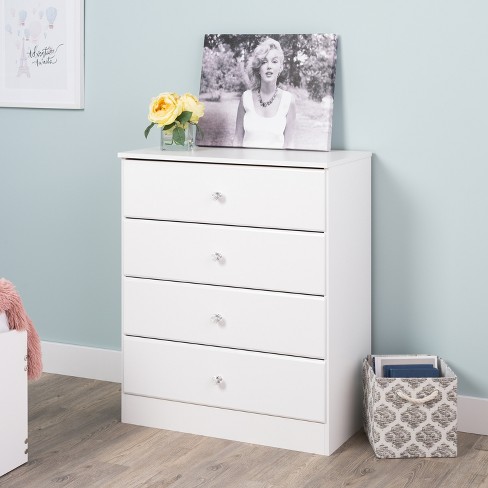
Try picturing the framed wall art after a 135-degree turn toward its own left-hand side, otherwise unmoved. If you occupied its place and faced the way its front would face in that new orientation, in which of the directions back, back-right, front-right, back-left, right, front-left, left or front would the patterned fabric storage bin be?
front-right

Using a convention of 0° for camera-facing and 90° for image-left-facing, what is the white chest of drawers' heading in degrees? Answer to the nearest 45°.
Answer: approximately 45°
